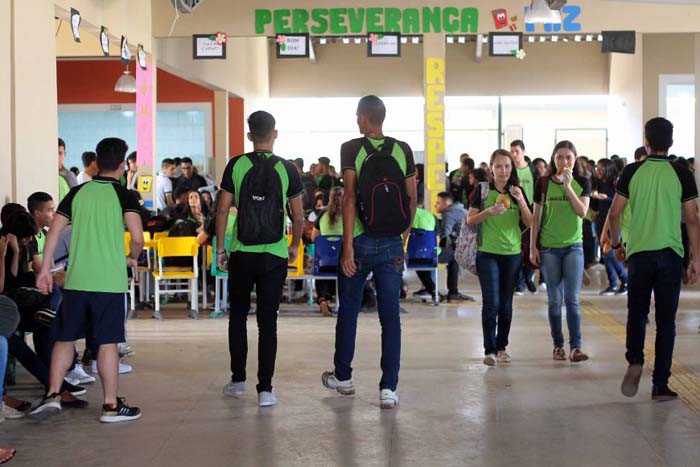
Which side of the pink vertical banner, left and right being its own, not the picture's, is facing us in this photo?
front

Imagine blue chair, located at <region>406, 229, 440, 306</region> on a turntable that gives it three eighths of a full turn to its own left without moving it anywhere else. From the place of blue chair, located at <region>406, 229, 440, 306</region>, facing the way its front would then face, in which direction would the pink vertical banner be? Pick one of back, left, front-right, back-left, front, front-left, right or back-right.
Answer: right

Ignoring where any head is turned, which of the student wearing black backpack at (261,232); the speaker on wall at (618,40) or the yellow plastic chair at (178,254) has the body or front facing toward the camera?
the speaker on wall

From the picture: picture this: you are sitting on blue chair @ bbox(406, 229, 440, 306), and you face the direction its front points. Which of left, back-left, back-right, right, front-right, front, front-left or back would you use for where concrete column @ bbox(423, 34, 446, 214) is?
front

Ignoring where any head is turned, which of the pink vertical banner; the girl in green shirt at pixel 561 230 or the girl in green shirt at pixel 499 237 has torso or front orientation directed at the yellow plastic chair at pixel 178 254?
the pink vertical banner

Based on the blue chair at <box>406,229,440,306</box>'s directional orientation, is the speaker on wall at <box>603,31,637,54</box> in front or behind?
in front

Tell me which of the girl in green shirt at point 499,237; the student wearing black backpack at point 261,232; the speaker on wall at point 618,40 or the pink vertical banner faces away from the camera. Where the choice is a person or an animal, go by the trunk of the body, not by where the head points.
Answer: the student wearing black backpack

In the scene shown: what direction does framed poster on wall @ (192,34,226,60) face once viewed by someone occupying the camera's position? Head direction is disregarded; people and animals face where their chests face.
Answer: facing the viewer

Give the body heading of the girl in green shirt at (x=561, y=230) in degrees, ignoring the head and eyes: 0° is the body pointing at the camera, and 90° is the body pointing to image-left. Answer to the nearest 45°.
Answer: approximately 0°

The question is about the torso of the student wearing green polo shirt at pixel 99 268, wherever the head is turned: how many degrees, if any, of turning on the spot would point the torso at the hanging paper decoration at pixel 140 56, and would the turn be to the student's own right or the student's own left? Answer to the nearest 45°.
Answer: approximately 45° to the student's own left

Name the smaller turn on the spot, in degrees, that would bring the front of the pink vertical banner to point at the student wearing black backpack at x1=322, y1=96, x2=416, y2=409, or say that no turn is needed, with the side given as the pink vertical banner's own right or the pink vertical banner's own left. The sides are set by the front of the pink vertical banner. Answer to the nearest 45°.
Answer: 0° — it already faces them

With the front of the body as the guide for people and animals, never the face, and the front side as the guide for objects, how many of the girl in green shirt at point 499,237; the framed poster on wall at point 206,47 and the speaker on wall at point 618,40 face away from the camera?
0

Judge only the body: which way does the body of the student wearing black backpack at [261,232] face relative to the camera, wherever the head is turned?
away from the camera

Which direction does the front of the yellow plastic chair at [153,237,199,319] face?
away from the camera

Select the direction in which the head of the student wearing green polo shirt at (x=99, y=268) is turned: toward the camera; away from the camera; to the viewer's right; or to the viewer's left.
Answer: away from the camera
